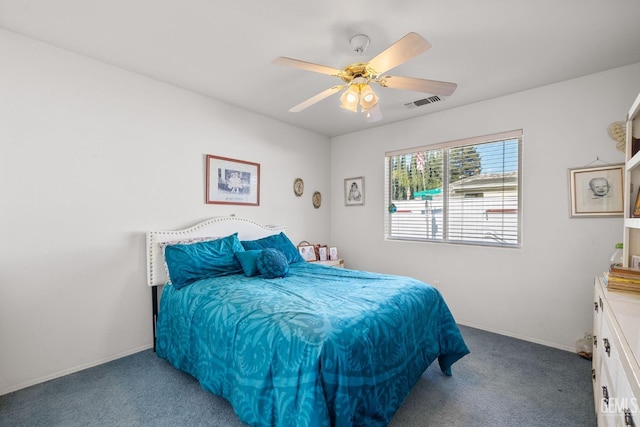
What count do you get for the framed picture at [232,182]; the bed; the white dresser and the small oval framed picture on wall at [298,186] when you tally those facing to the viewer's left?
1

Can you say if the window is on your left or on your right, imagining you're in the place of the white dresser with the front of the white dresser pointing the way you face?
on your right

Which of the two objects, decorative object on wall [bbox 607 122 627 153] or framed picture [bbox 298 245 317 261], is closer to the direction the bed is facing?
the decorative object on wall

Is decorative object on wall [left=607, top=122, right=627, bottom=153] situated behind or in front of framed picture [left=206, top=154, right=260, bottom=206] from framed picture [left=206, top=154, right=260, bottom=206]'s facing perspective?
in front

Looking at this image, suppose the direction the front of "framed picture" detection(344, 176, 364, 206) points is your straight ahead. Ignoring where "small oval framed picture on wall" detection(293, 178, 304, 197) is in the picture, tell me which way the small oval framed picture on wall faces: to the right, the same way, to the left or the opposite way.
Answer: to the left

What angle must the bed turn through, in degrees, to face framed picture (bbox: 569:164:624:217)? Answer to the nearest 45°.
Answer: approximately 45° to its left

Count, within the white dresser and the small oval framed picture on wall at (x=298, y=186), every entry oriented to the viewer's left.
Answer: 1

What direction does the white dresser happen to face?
to the viewer's left

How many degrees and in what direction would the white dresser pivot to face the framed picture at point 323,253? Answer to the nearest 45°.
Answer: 0° — it already faces it

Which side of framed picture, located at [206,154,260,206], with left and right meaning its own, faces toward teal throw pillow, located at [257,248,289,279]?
front

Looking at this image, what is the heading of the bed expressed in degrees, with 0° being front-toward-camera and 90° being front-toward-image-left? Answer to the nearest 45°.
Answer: approximately 315°
